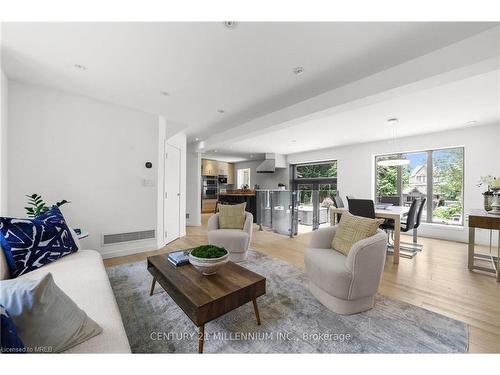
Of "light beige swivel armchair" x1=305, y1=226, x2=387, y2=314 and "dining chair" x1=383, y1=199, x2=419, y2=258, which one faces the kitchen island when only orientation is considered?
the dining chair

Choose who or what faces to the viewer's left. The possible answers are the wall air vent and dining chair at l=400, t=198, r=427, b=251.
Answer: the dining chair

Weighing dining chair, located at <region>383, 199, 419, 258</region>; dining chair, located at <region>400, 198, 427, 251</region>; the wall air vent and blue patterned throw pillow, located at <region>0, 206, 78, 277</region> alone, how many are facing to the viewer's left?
2

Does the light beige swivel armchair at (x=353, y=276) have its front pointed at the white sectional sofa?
yes

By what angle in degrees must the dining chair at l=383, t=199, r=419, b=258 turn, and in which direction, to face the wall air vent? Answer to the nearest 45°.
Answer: approximately 45° to its left

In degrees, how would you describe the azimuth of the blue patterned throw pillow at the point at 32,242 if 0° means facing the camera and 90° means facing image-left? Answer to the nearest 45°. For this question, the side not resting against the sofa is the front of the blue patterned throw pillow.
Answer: approximately 315°

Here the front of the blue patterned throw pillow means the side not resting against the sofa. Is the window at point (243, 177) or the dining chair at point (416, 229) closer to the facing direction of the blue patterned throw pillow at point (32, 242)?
the dining chair

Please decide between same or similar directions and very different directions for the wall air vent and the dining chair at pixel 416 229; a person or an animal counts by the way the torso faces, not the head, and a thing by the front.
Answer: very different directions

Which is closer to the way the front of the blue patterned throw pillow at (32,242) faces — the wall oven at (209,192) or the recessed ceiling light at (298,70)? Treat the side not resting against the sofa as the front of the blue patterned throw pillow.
the recessed ceiling light

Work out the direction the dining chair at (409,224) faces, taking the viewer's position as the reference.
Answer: facing to the left of the viewer

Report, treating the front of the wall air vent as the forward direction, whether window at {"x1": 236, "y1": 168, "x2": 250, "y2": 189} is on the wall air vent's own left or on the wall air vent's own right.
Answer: on the wall air vent's own left

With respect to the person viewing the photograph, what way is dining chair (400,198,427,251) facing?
facing to the left of the viewer
